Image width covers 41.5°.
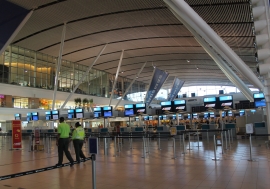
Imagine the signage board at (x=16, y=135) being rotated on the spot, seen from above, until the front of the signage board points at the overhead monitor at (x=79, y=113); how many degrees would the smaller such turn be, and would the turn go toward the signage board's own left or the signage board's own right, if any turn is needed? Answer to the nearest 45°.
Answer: approximately 135° to the signage board's own left

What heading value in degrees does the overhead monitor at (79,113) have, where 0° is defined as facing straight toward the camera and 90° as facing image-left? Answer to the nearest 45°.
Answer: approximately 0°

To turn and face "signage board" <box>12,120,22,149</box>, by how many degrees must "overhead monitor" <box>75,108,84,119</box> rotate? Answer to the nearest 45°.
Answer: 0° — it already faces it

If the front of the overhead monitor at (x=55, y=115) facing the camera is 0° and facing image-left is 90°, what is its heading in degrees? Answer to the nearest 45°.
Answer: approximately 0°

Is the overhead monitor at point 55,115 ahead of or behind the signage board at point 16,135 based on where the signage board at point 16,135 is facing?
behind

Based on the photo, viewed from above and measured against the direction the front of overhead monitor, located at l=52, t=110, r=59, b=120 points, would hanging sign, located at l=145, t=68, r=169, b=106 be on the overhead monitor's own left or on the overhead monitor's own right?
on the overhead monitor's own left
